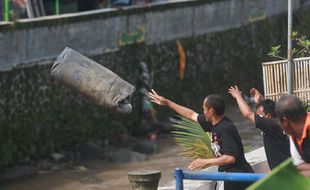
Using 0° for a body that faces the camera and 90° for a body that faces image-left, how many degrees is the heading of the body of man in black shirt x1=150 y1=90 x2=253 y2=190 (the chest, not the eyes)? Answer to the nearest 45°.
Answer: approximately 90°

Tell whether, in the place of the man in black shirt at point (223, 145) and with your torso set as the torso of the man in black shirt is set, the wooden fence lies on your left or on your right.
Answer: on your right

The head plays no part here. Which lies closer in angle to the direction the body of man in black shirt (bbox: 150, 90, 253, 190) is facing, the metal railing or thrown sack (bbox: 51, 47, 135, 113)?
the thrown sack

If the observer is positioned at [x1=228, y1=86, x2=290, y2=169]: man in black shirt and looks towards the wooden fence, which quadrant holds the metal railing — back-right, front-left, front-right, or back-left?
back-left

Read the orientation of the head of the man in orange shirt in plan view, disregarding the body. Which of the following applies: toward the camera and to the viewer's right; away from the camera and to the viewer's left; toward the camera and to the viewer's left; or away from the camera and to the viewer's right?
away from the camera and to the viewer's left

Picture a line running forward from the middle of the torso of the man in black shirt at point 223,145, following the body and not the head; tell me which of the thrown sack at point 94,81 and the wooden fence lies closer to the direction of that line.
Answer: the thrown sack

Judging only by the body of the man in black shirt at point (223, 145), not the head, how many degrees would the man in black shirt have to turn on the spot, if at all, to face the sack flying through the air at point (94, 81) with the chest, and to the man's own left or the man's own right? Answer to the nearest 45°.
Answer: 0° — they already face it
